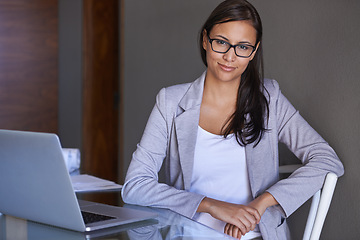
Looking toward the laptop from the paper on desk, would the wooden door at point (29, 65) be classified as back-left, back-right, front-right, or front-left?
back-right

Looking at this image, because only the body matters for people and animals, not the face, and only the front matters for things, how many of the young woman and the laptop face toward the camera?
1

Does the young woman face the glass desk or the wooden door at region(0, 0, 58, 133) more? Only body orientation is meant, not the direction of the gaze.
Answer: the glass desk

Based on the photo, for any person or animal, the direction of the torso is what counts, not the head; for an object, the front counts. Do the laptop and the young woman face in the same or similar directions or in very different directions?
very different directions

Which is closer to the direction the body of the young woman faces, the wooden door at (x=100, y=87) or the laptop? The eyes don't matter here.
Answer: the laptop

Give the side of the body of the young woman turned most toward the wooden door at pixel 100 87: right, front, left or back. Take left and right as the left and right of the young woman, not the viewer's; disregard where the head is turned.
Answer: back

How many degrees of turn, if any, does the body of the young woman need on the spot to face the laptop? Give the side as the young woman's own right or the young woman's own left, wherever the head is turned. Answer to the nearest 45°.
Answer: approximately 45° to the young woman's own right

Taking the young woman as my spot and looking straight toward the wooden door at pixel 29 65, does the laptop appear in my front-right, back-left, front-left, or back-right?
back-left

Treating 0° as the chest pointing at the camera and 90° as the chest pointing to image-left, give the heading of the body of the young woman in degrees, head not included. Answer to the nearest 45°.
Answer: approximately 0°

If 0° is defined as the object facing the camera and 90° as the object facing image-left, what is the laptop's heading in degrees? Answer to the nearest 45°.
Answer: approximately 225°
